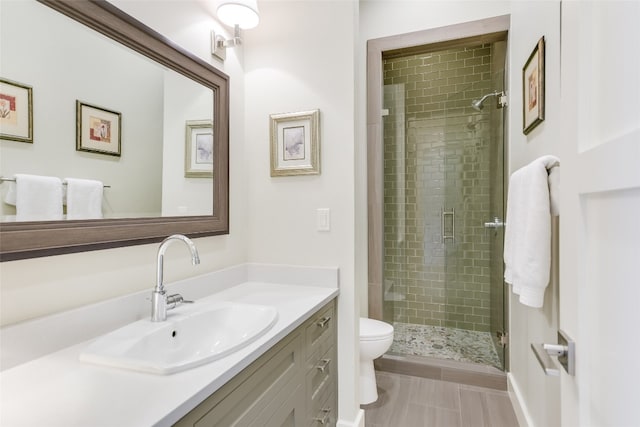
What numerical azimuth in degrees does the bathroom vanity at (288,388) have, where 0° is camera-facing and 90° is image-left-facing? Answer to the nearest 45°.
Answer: approximately 315°

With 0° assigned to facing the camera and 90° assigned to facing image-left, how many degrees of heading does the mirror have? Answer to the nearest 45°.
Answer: approximately 315°
